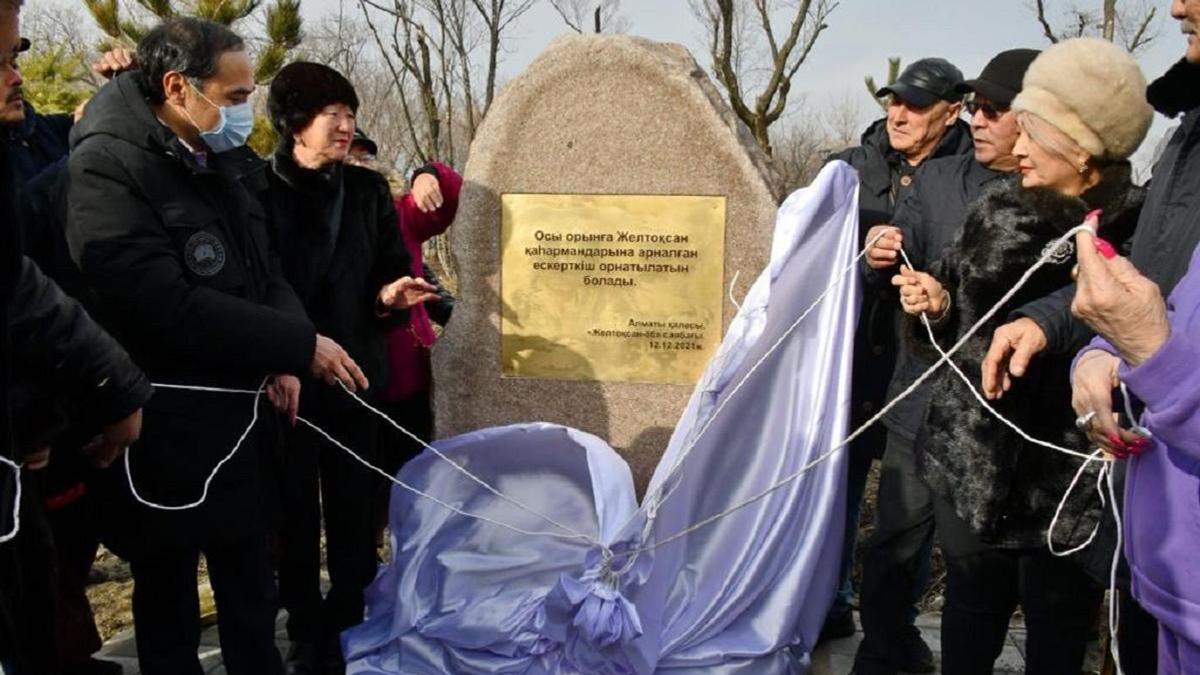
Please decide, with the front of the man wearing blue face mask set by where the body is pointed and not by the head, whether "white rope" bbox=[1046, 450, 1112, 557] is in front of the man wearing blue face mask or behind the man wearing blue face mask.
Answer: in front

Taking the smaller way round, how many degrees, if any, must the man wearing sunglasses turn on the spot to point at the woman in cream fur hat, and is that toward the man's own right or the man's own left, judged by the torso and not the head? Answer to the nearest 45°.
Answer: approximately 90° to the man's own left

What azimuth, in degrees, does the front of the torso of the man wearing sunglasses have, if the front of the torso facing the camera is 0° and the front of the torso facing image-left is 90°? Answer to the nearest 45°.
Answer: approximately 45°

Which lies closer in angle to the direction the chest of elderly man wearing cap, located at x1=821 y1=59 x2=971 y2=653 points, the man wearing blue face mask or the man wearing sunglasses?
the man wearing blue face mask

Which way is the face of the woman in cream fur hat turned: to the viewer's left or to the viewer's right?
to the viewer's left

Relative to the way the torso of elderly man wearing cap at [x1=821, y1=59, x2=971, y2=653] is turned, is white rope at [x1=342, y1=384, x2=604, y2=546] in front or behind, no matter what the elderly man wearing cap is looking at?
in front

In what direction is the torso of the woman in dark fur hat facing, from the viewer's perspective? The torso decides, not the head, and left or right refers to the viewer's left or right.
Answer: facing the viewer and to the right of the viewer

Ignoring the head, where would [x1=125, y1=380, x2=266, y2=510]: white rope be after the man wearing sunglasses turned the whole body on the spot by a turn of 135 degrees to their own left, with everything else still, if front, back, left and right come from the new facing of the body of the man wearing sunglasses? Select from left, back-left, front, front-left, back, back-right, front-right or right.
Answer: back-right

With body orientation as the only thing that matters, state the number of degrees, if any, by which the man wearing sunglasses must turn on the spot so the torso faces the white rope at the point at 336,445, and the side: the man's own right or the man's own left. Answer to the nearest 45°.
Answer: approximately 45° to the man's own right

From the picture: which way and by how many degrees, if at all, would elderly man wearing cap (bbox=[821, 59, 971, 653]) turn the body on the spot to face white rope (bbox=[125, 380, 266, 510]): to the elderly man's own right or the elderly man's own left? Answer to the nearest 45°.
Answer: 0° — they already face it

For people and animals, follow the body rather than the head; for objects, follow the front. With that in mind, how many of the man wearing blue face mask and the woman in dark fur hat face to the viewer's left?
0

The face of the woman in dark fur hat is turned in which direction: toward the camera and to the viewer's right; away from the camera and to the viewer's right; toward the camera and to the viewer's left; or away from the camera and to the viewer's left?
toward the camera and to the viewer's right

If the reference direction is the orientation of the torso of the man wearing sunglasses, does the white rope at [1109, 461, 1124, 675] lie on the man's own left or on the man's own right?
on the man's own left

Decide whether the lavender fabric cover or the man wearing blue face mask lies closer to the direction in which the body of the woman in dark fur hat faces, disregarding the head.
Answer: the lavender fabric cover
